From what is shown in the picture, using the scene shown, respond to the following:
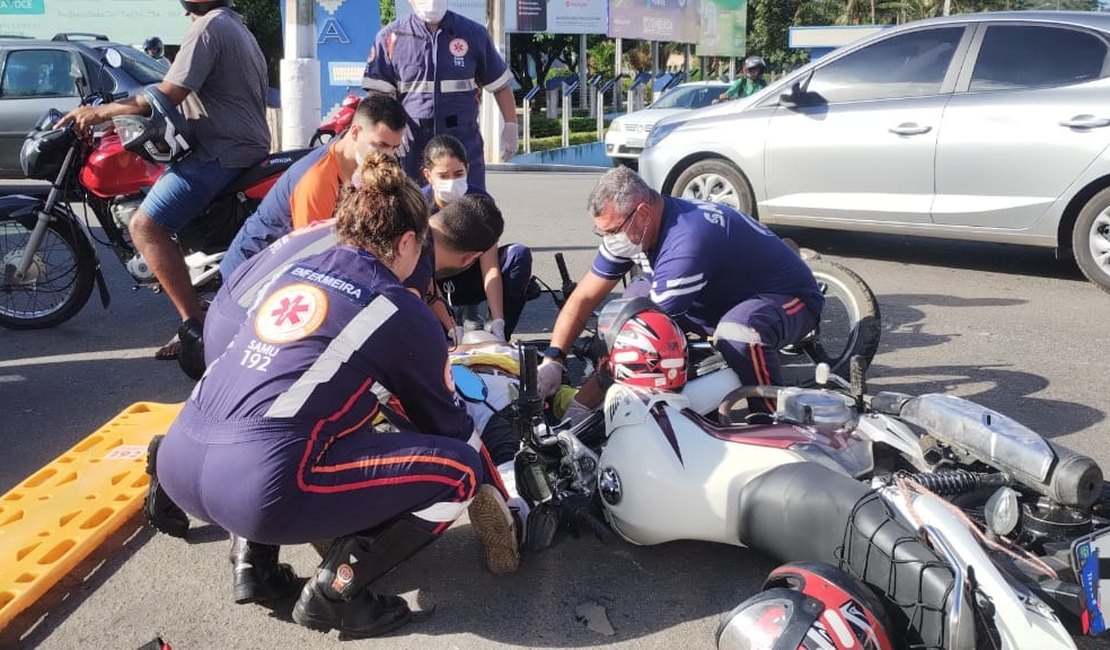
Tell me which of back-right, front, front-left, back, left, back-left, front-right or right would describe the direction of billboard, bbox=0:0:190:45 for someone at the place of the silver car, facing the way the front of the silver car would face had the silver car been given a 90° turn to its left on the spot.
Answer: back-right

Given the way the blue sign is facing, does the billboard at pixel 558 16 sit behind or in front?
behind

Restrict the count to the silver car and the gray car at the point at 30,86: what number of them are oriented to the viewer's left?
2

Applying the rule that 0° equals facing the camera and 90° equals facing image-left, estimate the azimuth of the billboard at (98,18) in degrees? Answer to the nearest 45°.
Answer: approximately 0°

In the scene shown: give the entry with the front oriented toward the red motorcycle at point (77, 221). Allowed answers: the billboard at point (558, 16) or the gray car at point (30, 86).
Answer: the billboard

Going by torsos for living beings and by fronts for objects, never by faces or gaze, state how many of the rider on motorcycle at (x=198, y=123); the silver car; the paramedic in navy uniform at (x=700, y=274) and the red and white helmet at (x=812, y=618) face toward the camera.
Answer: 0

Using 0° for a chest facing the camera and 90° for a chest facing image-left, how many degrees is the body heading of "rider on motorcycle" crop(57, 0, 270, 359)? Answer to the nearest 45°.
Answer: approximately 90°

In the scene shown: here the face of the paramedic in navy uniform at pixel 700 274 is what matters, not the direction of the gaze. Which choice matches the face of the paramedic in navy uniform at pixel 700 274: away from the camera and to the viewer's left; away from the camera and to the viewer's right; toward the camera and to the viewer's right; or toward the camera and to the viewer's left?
toward the camera and to the viewer's left

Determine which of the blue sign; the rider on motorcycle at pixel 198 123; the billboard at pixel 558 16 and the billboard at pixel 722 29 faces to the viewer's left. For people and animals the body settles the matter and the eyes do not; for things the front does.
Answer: the rider on motorcycle

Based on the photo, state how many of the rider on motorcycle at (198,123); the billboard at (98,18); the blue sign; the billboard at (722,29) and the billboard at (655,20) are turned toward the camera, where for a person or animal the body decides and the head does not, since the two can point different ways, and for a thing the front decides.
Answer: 4

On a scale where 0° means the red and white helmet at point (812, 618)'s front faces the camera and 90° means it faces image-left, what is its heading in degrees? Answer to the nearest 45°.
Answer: approximately 90°

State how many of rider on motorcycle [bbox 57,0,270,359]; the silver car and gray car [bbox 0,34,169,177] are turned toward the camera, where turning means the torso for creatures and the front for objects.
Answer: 0
